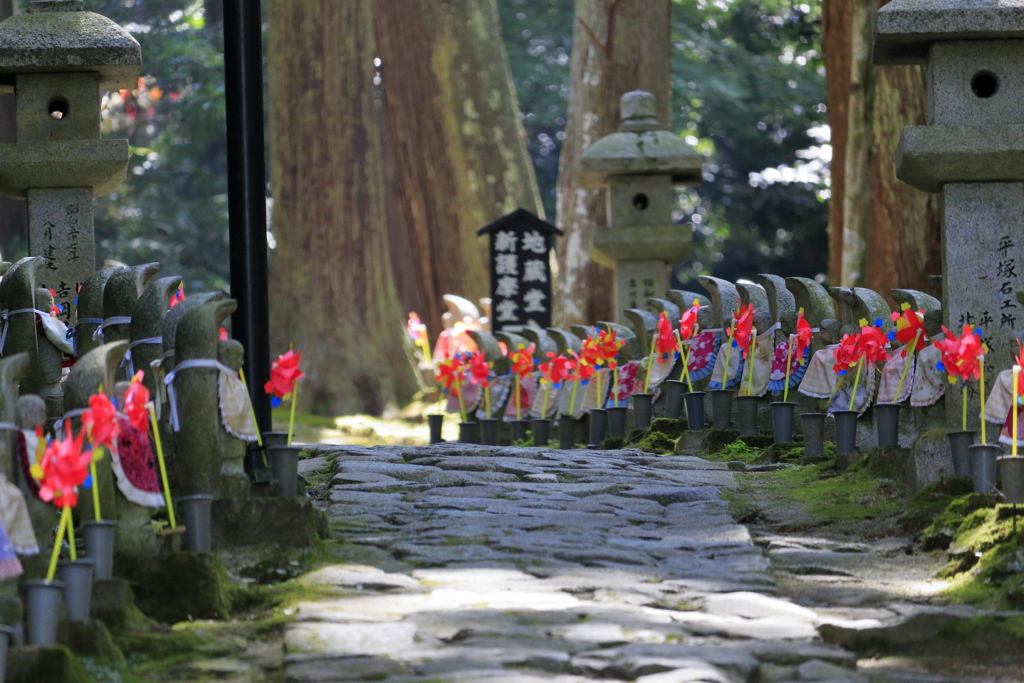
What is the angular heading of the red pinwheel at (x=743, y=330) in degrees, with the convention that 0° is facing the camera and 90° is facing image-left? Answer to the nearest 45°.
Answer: approximately 45°

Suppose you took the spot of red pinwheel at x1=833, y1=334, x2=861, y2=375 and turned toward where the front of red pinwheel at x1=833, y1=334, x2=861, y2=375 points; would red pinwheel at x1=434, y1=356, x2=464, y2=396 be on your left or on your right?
on your right

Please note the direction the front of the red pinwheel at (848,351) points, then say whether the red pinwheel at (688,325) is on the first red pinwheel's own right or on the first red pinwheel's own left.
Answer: on the first red pinwheel's own right

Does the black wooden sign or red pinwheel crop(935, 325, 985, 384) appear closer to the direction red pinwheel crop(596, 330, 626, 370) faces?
the red pinwheel

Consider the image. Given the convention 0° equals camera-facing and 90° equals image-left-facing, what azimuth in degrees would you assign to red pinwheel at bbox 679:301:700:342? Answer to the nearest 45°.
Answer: approximately 45°

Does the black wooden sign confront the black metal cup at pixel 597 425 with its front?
yes

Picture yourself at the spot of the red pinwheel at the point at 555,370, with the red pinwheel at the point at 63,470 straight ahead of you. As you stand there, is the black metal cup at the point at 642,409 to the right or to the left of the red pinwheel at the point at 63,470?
left
